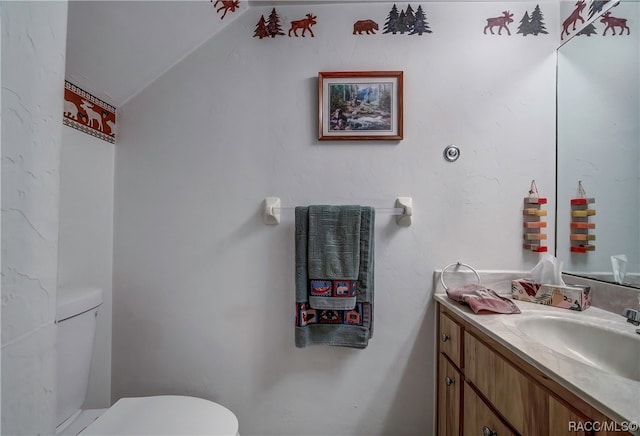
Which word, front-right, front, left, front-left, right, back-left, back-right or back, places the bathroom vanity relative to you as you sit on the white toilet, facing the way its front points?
front-right

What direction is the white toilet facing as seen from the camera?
to the viewer's right

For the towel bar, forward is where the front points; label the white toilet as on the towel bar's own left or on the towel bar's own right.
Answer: on the towel bar's own right

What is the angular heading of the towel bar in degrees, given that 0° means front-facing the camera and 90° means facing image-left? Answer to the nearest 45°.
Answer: approximately 0°

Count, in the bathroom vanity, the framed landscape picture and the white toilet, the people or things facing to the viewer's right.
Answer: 1

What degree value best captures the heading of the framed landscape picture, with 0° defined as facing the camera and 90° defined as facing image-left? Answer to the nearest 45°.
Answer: approximately 0°

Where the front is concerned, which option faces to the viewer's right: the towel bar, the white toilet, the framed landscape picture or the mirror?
the white toilet

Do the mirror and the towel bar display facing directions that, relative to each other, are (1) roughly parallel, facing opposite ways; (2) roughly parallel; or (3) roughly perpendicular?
roughly perpendicular
